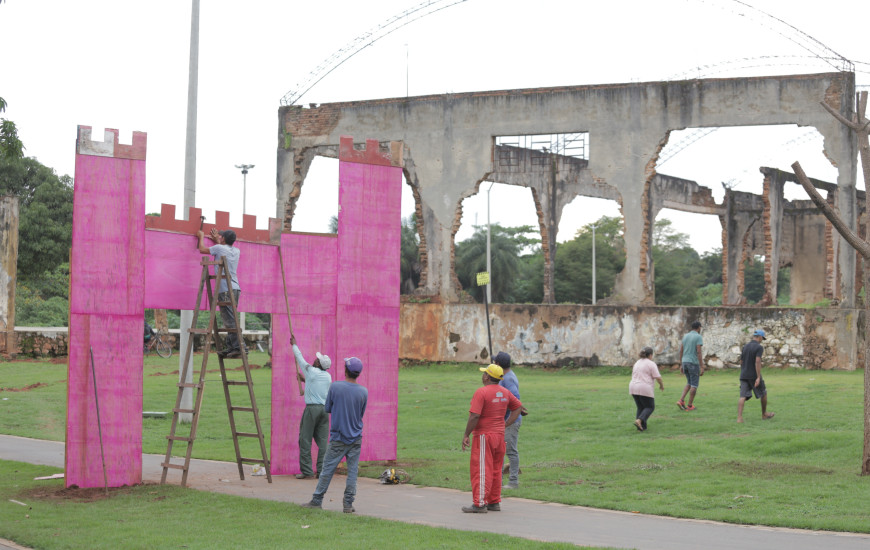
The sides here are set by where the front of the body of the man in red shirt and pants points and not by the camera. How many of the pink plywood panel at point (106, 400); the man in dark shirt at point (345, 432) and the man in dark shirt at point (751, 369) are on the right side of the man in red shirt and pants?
1

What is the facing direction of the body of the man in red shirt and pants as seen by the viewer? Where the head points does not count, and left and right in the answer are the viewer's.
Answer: facing away from the viewer and to the left of the viewer

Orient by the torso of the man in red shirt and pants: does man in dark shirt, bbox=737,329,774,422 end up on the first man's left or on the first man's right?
on the first man's right

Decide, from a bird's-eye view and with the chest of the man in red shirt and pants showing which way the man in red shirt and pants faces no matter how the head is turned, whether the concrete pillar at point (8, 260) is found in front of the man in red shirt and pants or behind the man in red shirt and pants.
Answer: in front

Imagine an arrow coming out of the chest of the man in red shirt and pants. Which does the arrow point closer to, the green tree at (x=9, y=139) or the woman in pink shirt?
the green tree

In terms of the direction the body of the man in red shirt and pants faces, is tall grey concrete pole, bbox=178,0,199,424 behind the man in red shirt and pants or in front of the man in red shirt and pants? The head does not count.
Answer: in front

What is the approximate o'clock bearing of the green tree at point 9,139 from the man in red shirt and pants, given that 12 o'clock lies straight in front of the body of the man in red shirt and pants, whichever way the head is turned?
The green tree is roughly at 11 o'clock from the man in red shirt and pants.

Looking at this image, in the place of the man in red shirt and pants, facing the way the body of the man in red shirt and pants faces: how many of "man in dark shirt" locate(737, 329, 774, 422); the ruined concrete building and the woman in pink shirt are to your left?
0

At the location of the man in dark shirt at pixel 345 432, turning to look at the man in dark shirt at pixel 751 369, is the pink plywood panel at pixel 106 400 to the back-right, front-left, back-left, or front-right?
back-left

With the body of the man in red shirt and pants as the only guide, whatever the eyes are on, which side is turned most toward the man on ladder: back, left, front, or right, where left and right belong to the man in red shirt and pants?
front

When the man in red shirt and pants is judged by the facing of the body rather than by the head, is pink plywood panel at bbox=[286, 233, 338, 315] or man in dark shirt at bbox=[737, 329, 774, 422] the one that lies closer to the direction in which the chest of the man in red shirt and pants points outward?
the pink plywood panel

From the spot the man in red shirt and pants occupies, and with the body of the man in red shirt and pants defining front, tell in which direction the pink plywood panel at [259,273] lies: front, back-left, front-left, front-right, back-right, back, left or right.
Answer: front

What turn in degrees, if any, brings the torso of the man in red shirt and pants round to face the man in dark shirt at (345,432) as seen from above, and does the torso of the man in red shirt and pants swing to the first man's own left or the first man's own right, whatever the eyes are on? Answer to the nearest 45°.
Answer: approximately 45° to the first man's own left

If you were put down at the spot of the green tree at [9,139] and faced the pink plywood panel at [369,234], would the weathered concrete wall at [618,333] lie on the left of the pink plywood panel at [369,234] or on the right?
left
